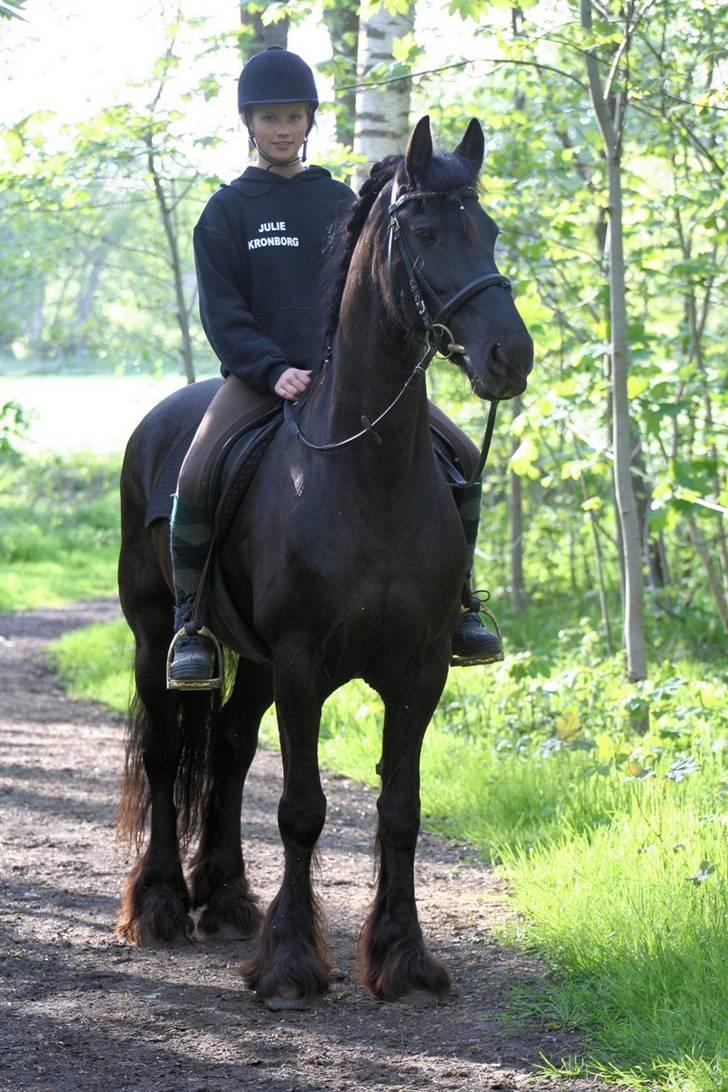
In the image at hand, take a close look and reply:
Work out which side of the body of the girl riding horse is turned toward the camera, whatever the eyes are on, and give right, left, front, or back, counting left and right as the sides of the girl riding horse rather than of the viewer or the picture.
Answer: front

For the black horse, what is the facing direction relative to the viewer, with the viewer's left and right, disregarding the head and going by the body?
facing the viewer and to the right of the viewer

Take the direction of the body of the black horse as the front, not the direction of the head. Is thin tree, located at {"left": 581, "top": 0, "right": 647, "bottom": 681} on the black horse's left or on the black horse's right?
on the black horse's left

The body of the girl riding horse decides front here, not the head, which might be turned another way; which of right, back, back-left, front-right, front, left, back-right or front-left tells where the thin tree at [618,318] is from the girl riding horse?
back-left

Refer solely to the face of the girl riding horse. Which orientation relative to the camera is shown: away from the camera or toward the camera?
toward the camera
